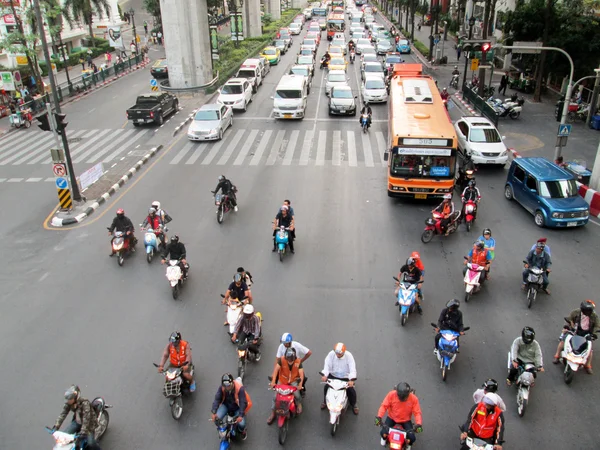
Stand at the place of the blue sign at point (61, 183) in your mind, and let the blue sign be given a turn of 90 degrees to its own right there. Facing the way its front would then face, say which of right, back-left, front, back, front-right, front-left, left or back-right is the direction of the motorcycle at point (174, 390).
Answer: left

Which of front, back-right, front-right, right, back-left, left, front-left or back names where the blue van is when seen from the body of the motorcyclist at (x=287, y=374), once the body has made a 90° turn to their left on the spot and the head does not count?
front-left

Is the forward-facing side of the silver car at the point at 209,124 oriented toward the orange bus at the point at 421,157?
no

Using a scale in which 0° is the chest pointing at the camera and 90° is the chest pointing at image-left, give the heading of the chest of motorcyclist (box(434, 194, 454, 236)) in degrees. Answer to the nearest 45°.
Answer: approximately 45°

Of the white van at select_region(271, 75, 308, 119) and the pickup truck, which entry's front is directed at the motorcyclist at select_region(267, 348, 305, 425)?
the white van

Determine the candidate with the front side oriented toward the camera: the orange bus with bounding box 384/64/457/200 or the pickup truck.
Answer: the orange bus

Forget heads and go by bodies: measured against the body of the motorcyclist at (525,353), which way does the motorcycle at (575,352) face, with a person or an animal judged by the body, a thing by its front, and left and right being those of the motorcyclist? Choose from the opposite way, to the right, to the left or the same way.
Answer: the same way

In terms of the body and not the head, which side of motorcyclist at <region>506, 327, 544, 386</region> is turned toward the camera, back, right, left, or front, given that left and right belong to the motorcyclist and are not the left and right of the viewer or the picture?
front

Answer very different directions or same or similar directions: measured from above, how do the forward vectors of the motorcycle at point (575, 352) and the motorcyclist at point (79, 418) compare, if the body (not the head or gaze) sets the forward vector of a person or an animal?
same or similar directions

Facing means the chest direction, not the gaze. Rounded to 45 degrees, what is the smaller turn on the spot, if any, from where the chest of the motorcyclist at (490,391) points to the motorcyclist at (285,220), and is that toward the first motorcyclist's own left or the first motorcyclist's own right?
approximately 135° to the first motorcyclist's own right

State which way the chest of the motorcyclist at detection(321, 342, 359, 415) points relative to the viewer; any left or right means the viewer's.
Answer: facing the viewer

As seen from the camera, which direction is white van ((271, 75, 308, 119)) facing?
toward the camera

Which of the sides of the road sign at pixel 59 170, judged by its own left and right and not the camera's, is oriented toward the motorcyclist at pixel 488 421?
front

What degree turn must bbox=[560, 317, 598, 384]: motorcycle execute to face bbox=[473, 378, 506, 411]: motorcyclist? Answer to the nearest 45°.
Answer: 0° — it already faces them

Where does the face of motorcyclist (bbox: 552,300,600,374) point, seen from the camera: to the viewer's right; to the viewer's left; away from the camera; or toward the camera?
toward the camera

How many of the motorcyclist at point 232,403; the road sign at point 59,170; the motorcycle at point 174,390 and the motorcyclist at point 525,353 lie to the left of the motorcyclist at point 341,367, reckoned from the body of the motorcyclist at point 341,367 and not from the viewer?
1

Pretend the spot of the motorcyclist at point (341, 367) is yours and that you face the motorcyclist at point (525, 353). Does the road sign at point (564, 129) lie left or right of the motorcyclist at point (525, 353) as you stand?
left

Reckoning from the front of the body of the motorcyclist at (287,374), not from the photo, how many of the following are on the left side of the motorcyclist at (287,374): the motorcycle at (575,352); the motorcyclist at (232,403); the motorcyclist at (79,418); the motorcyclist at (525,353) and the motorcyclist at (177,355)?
2

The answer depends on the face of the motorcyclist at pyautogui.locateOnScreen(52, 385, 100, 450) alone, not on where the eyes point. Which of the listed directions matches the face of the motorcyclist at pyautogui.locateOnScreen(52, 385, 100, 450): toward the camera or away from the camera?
toward the camera

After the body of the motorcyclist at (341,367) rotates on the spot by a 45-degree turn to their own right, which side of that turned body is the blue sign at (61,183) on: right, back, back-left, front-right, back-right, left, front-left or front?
right
